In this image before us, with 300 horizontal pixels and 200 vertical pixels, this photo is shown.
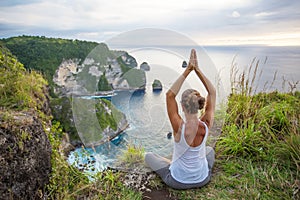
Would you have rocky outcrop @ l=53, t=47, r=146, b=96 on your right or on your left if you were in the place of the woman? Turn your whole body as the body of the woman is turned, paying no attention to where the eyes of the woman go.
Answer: on your left

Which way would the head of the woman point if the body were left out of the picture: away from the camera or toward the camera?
away from the camera

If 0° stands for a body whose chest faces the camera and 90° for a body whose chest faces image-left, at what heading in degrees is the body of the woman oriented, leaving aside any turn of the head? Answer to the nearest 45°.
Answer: approximately 135°
